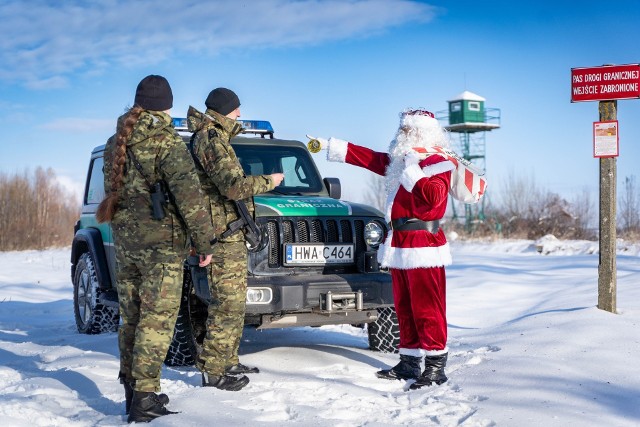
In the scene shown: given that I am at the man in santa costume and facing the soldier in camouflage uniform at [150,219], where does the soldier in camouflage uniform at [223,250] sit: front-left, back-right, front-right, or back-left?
front-right

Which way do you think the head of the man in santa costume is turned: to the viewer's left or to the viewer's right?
to the viewer's left

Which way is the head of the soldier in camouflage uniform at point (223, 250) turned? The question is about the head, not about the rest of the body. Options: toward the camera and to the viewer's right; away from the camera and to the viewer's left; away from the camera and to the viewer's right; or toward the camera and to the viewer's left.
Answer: away from the camera and to the viewer's right

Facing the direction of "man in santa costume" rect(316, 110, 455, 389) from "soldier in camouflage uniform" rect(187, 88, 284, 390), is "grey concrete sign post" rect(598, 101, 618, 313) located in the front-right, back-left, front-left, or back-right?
front-left

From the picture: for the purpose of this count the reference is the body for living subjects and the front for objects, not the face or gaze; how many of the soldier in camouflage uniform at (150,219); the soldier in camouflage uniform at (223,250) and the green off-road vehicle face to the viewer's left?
0

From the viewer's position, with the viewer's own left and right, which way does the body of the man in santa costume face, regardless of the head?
facing to the left of the viewer

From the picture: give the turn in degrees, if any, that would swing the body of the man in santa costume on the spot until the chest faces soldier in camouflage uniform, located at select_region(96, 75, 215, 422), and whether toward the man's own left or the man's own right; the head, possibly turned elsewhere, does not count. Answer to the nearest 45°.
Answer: approximately 45° to the man's own left

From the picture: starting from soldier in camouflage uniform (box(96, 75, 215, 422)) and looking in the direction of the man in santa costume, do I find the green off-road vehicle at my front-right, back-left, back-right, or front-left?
front-left

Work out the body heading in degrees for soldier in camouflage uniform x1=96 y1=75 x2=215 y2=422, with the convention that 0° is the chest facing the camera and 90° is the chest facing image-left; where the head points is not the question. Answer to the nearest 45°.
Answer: approximately 225°
